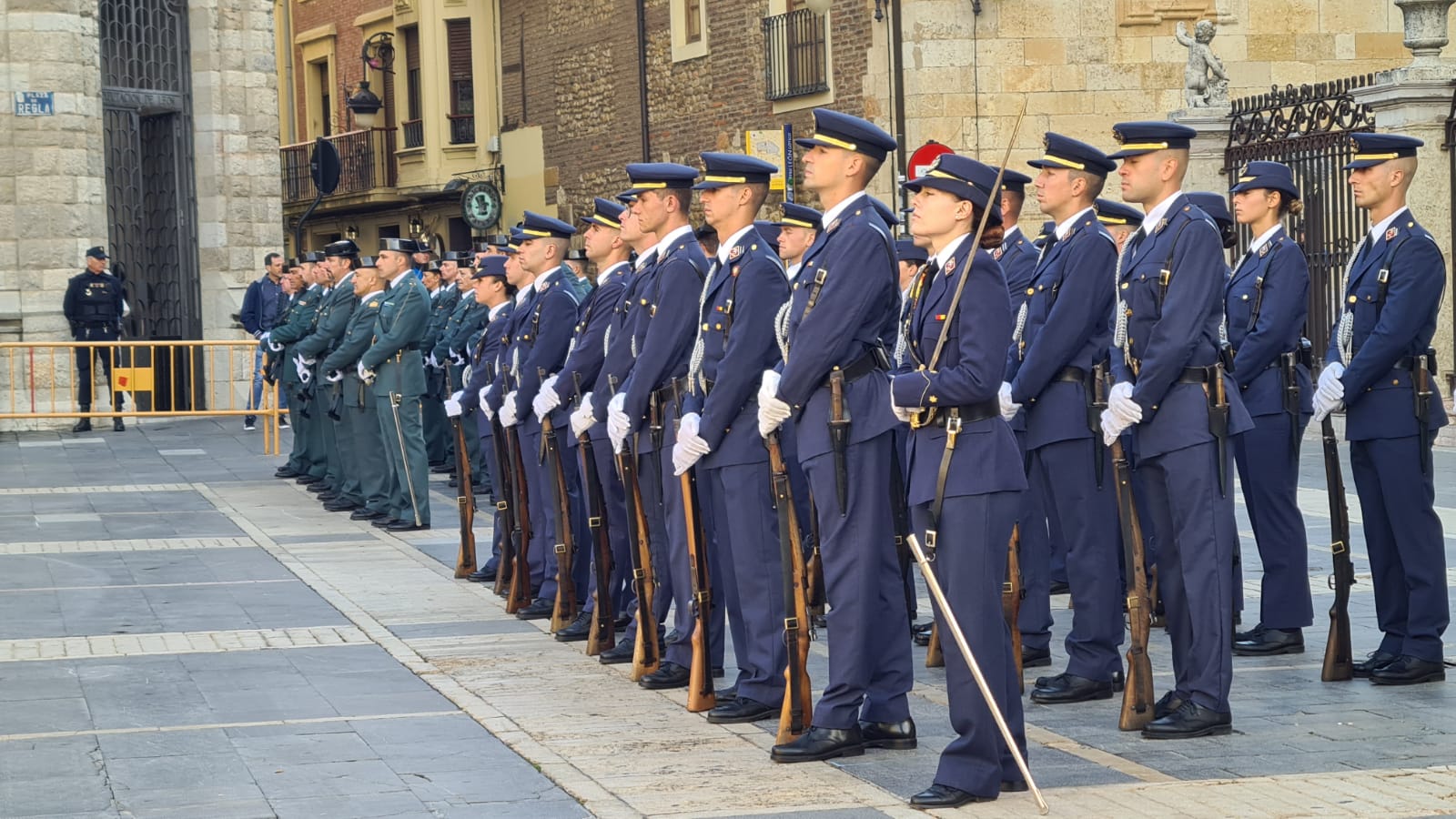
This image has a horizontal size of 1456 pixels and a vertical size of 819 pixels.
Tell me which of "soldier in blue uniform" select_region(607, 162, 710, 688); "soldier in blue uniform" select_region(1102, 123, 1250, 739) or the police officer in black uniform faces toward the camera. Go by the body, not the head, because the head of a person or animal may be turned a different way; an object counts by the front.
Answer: the police officer in black uniform

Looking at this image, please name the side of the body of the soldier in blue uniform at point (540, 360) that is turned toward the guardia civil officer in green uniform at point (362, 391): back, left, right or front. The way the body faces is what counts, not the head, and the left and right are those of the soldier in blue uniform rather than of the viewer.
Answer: right

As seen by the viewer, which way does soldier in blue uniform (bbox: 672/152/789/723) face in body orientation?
to the viewer's left

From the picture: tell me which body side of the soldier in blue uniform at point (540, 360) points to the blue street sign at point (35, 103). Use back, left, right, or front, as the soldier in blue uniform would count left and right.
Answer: right

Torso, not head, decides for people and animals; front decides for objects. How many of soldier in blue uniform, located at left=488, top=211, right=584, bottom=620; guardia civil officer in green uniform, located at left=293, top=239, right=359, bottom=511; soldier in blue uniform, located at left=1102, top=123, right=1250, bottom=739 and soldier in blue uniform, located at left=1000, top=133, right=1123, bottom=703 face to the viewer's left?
4

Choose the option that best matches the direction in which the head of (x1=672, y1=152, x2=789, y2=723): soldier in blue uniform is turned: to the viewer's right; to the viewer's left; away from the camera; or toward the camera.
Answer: to the viewer's left

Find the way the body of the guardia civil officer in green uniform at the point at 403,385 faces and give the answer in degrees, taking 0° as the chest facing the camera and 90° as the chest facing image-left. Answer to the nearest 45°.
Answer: approximately 90°

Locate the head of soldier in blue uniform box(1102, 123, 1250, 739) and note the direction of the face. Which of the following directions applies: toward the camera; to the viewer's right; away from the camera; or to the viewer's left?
to the viewer's left

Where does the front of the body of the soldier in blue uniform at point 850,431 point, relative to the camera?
to the viewer's left

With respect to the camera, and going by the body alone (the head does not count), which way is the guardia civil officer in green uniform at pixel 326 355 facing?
to the viewer's left

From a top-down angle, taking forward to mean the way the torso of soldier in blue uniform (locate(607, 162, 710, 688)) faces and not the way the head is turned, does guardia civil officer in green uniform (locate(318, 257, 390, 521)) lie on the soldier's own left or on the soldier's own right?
on the soldier's own right

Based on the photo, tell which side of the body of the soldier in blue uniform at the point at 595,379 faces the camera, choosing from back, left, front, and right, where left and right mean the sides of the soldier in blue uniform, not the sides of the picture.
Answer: left

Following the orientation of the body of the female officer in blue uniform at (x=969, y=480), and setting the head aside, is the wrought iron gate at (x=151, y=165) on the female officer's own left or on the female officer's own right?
on the female officer's own right

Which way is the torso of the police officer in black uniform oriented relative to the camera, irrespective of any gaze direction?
toward the camera

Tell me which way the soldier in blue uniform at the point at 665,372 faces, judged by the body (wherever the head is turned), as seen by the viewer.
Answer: to the viewer's left

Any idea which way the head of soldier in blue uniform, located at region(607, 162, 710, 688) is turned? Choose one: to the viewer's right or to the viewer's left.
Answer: to the viewer's left
